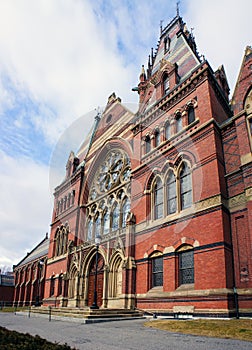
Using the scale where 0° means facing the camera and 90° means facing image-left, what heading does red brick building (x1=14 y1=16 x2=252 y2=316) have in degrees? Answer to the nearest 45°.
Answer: approximately 45°
